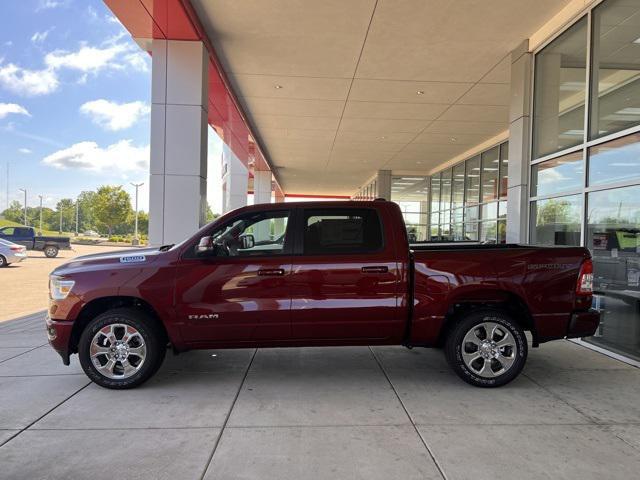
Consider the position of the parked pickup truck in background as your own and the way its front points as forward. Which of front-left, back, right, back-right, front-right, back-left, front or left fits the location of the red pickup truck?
left

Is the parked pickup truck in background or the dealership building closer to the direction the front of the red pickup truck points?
the parked pickup truck in background

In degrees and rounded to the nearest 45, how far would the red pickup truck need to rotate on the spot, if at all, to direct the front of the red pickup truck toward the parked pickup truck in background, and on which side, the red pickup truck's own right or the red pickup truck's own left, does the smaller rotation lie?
approximately 45° to the red pickup truck's own right

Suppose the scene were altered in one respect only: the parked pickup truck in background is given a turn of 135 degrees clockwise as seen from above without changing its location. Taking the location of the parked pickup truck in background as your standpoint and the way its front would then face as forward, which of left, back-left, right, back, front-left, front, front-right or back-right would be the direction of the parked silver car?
back-right

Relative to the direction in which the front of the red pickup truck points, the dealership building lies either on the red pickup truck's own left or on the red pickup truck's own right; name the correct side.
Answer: on the red pickup truck's own right

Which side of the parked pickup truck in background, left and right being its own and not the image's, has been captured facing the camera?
left

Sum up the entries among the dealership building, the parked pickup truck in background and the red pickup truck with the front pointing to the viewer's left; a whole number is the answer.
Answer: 3

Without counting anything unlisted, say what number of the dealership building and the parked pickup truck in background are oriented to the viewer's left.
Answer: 2

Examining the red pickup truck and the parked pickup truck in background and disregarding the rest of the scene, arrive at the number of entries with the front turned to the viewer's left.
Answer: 2

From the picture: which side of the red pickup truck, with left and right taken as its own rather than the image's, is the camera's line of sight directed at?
left

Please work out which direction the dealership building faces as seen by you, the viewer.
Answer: facing to the left of the viewer

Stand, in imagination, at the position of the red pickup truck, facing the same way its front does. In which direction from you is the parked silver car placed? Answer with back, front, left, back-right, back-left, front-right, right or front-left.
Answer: front-right
